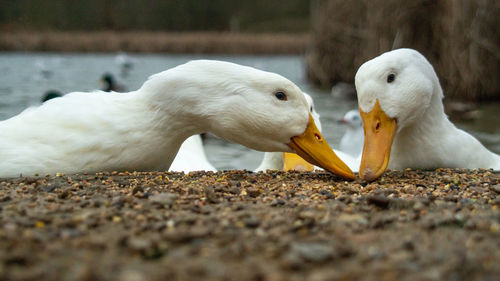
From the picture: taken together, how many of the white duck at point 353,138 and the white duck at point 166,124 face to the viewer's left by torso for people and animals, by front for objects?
1

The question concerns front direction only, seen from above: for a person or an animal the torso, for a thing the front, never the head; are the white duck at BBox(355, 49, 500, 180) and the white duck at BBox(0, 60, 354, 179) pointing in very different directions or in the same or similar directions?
very different directions

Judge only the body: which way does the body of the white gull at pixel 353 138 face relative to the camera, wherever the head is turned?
to the viewer's left

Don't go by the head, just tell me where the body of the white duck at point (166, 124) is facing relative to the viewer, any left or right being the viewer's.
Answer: facing to the right of the viewer

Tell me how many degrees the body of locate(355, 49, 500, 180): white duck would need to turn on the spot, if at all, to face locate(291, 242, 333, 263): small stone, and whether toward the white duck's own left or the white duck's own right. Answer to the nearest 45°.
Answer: approximately 45° to the white duck's own left

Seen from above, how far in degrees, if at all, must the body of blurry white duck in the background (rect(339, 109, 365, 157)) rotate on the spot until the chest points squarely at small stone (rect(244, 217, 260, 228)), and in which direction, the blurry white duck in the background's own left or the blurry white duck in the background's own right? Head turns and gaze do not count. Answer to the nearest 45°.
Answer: approximately 90° to the white duck's own left

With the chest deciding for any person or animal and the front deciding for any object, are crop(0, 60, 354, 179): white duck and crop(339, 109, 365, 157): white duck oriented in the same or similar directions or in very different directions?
very different directions

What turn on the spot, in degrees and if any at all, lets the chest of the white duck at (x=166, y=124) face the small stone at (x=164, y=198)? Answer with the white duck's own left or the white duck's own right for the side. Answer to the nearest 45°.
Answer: approximately 90° to the white duck's own right

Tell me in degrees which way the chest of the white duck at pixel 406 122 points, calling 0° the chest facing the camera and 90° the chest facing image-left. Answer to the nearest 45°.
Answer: approximately 45°
